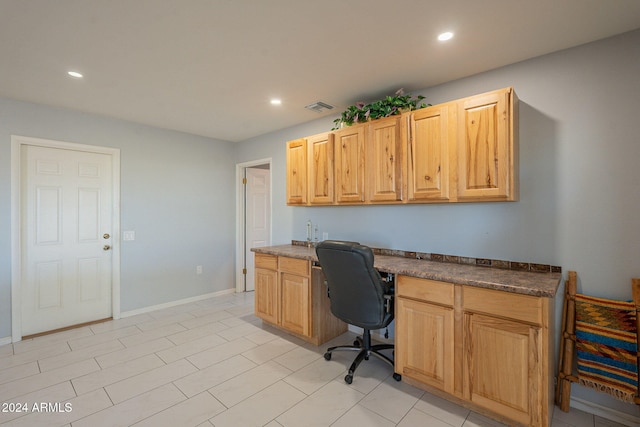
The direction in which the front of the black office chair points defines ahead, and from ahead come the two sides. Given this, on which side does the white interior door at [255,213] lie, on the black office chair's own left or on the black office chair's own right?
on the black office chair's own left

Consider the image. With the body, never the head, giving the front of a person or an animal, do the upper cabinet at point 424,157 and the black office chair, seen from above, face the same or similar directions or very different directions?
very different directions

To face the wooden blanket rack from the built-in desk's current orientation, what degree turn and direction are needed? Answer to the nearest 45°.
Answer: approximately 135° to its left

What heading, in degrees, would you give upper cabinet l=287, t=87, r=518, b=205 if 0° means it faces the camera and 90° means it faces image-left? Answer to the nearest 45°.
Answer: approximately 45°

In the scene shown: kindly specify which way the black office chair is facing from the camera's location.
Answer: facing away from the viewer and to the right of the viewer

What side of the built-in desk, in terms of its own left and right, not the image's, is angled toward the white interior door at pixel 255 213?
right

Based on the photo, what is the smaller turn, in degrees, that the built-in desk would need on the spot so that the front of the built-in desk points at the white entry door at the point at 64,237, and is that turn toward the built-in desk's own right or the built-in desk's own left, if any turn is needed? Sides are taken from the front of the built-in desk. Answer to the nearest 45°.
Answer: approximately 45° to the built-in desk's own right
